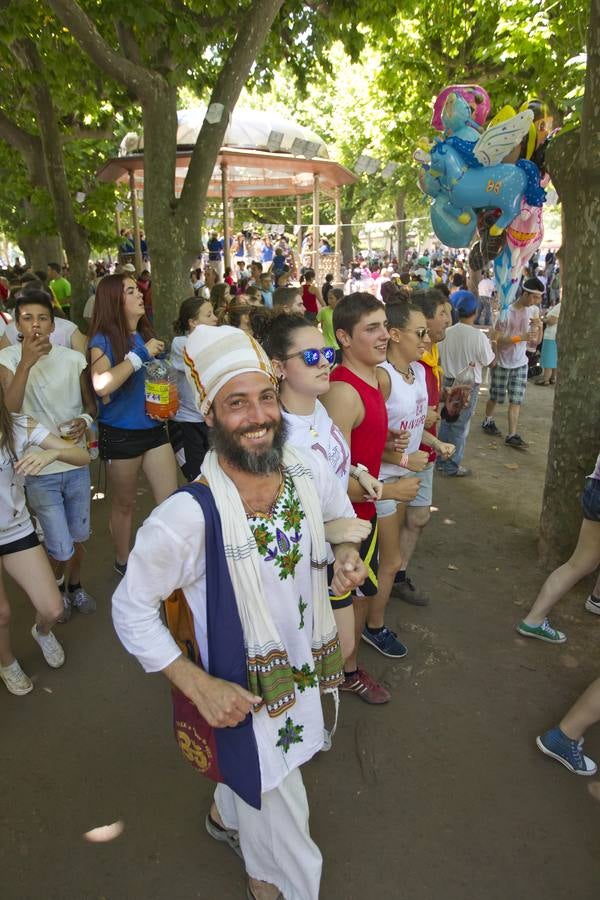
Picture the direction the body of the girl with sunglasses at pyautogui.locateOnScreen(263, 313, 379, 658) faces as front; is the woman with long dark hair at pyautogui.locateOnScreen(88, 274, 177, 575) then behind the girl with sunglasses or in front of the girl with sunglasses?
behind

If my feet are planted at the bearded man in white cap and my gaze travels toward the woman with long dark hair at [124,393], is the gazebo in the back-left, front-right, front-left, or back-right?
front-right

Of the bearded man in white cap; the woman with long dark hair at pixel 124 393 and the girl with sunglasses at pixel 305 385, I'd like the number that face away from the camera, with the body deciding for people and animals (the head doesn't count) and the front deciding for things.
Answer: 0

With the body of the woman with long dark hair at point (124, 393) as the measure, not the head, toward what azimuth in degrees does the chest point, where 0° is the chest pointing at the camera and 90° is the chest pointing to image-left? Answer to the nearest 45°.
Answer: approximately 315°

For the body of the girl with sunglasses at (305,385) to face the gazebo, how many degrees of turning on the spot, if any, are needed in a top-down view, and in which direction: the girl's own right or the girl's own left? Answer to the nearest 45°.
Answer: approximately 135° to the girl's own left

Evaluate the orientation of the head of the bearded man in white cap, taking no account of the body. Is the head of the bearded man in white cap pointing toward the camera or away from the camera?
toward the camera

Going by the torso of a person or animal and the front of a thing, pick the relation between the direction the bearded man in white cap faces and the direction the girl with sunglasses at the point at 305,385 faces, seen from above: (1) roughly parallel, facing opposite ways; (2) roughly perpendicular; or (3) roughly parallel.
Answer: roughly parallel

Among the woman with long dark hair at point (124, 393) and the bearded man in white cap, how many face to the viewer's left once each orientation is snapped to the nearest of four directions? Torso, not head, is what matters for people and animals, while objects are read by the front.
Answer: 0

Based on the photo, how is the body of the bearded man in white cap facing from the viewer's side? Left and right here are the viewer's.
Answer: facing the viewer and to the right of the viewer

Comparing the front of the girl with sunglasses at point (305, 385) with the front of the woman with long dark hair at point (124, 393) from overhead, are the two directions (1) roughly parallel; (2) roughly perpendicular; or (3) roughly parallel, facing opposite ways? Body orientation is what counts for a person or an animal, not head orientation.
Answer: roughly parallel

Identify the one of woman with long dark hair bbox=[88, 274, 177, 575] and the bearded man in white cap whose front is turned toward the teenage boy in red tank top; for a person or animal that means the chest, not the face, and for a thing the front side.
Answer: the woman with long dark hair

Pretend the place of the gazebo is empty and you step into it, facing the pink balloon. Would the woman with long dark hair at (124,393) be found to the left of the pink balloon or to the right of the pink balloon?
right
